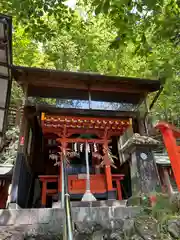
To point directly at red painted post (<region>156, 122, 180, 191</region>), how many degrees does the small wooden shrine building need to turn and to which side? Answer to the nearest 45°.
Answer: approximately 45° to its left

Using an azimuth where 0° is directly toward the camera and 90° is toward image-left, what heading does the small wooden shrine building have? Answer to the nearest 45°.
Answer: approximately 0°
